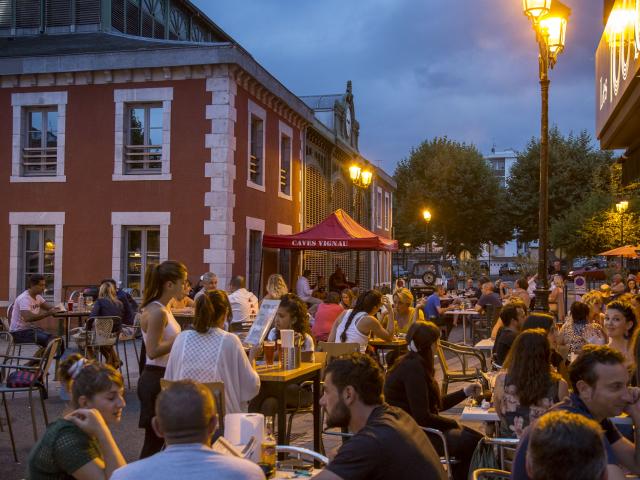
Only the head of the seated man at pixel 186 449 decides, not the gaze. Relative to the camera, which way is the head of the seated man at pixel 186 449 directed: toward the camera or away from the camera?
away from the camera

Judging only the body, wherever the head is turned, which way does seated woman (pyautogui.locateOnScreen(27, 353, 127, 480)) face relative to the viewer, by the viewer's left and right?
facing to the right of the viewer

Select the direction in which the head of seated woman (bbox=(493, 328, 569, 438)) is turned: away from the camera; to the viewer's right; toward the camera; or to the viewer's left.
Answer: away from the camera

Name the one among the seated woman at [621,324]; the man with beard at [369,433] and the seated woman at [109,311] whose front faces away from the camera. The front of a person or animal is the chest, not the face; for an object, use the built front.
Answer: the seated woman at [109,311]

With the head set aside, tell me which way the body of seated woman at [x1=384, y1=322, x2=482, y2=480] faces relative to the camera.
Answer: to the viewer's right

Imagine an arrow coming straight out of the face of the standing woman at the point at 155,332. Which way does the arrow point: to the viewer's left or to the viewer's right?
to the viewer's right

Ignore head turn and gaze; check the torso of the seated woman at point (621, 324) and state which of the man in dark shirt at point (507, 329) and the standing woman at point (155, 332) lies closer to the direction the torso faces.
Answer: the standing woman

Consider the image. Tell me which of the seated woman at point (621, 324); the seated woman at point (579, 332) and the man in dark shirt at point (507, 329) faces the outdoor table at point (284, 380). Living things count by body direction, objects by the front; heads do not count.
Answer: the seated woman at point (621, 324)

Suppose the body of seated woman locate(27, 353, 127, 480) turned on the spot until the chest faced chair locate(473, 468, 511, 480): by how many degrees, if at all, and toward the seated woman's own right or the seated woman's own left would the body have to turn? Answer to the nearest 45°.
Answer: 0° — they already face it

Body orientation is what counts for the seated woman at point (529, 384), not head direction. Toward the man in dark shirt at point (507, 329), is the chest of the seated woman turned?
yes
